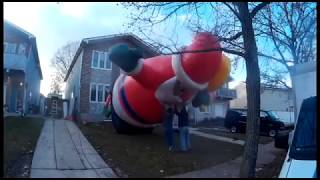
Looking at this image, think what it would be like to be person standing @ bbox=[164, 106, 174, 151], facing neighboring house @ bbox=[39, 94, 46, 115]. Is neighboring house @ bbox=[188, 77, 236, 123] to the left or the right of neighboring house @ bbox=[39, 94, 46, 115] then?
right

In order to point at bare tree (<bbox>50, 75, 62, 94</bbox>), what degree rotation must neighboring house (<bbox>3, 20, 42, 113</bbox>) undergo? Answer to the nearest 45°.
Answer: approximately 135° to its left

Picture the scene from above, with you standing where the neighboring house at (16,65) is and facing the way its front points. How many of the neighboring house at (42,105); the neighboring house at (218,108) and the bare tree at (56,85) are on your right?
0

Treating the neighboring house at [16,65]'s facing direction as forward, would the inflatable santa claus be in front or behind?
in front

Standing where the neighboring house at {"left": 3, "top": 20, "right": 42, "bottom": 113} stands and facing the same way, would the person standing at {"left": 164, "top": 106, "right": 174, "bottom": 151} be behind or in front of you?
in front

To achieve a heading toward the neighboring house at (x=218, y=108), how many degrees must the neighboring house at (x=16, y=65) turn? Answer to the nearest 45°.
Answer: approximately 45° to its left

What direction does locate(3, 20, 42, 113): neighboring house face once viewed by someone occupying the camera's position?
facing the viewer and to the right of the viewer

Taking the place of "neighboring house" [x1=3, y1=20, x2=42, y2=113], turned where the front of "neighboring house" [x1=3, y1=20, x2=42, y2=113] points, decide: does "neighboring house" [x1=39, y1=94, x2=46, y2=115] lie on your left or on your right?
on your left
